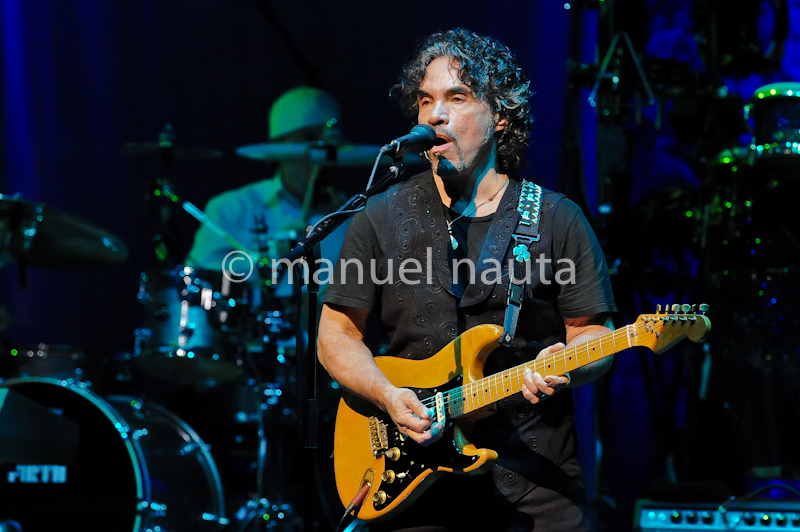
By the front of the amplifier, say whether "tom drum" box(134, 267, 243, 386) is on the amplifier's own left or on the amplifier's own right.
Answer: on the amplifier's own right

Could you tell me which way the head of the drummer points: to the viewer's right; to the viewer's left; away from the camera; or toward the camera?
toward the camera

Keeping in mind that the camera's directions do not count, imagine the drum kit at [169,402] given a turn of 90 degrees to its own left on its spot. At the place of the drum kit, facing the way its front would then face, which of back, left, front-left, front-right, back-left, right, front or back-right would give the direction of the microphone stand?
front-right

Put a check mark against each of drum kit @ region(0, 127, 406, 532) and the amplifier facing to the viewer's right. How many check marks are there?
0

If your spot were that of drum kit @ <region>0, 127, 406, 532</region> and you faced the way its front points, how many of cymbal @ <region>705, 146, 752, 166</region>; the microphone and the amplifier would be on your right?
0

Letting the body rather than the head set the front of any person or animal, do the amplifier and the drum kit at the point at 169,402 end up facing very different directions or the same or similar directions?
same or similar directions

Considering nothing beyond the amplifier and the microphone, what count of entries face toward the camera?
1

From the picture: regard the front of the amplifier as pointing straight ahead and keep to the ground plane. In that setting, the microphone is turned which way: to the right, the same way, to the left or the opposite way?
to the left

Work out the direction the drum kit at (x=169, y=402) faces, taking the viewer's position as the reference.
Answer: facing the viewer and to the left of the viewer

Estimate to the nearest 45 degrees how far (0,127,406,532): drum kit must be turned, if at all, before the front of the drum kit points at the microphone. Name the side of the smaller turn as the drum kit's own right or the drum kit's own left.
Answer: approximately 45° to the drum kit's own left

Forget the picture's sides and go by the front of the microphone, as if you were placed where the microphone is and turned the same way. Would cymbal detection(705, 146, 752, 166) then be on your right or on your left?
on your left

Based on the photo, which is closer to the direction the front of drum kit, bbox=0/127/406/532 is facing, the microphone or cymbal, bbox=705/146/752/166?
the microphone

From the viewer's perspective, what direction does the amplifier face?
toward the camera

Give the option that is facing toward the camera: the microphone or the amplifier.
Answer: the amplifier

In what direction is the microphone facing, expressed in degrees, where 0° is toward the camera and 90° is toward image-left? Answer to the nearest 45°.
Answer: approximately 270°

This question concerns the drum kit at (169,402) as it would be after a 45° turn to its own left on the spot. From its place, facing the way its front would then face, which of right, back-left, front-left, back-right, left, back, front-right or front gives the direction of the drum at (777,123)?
front-left

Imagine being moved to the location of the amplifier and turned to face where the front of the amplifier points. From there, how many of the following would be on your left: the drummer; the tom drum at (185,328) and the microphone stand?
0

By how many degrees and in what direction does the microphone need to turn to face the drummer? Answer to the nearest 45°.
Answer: approximately 90° to its left
